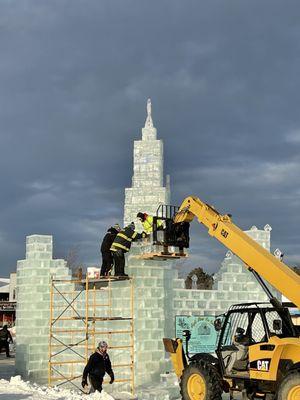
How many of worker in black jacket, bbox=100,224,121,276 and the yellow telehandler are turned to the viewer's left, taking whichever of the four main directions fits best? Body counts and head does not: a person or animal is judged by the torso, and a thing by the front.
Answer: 1

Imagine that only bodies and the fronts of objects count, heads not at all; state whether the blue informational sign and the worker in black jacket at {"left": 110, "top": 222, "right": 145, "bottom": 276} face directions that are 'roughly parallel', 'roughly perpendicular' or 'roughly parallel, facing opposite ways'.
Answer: roughly perpendicular

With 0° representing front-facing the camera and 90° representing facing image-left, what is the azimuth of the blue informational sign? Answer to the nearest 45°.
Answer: approximately 0°

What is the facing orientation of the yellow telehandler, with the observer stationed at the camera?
facing to the left of the viewer

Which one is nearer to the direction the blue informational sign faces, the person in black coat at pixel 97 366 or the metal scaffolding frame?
the person in black coat

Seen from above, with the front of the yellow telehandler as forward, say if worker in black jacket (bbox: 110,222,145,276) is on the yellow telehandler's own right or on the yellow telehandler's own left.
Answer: on the yellow telehandler's own right

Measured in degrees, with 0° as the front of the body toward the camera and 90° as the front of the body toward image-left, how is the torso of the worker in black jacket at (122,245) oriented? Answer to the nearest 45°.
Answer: approximately 270°
